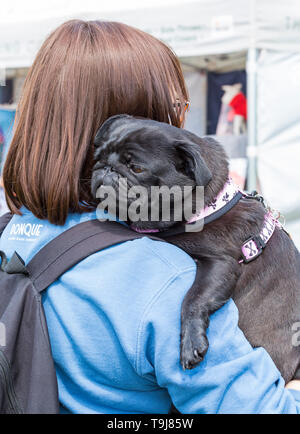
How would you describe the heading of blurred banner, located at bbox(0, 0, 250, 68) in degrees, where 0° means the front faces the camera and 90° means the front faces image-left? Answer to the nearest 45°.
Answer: approximately 0°

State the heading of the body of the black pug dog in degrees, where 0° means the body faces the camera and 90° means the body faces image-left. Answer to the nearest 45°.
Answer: approximately 45°

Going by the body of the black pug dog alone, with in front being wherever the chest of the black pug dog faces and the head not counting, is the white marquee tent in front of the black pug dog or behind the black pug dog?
behind

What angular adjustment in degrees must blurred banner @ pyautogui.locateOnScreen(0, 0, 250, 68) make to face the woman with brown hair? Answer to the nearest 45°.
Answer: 0° — it already faces them

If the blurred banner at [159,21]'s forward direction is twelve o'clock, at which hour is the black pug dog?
The black pug dog is roughly at 12 o'clock from the blurred banner.
